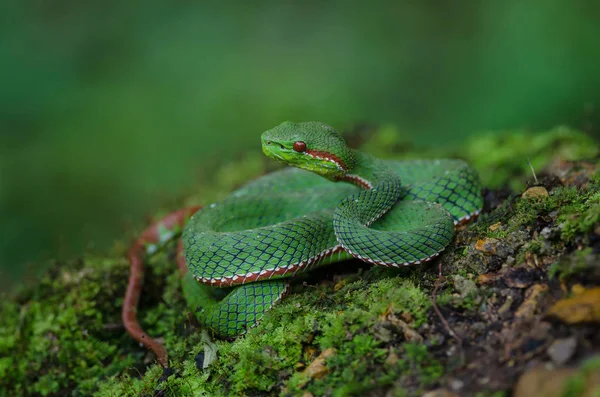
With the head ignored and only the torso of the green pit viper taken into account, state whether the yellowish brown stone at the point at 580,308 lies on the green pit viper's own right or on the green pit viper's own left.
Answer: on the green pit viper's own left

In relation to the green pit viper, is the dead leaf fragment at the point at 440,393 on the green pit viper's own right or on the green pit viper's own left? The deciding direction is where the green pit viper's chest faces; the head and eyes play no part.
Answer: on the green pit viper's own left

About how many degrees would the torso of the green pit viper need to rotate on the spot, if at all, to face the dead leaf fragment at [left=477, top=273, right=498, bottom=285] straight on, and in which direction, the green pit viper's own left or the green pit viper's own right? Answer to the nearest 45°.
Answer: approximately 135° to the green pit viper's own left

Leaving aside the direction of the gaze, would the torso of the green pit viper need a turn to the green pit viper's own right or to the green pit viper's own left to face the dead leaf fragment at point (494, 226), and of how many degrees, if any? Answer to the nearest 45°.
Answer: approximately 180°

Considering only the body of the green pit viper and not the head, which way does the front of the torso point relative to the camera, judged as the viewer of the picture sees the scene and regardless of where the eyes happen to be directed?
to the viewer's left

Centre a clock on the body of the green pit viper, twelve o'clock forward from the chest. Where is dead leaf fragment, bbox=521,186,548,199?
The dead leaf fragment is roughly at 6 o'clock from the green pit viper.

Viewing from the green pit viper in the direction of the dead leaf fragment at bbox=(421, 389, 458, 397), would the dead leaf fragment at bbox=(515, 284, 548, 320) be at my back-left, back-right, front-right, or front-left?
front-left
